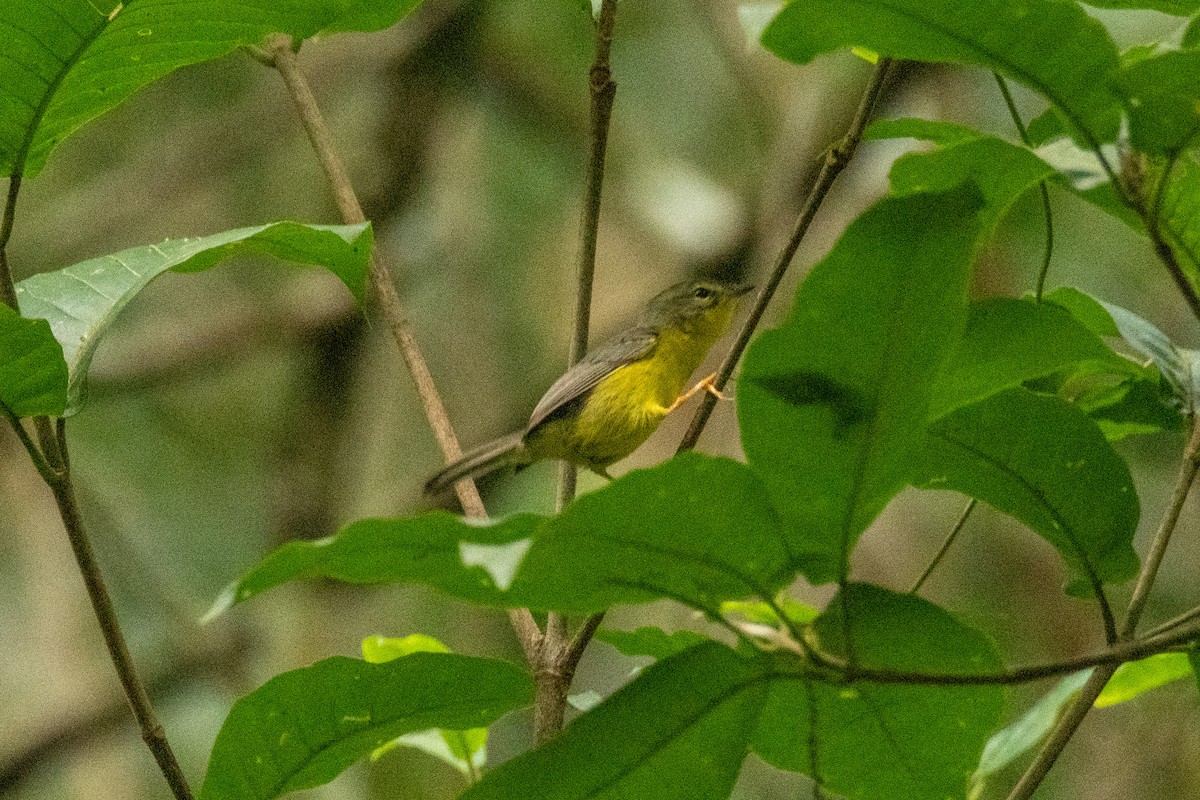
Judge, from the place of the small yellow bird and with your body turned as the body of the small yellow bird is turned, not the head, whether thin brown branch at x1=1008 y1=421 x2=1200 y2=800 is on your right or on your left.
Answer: on your right

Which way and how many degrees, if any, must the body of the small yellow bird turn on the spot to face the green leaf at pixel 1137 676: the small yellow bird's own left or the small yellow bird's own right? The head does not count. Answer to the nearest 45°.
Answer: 0° — it already faces it

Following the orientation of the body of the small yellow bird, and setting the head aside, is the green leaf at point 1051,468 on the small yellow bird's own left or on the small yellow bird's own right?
on the small yellow bird's own right

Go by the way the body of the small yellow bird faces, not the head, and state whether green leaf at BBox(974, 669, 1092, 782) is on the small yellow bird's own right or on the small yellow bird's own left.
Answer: on the small yellow bird's own right

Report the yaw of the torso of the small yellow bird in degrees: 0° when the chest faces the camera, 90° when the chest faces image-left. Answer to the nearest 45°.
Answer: approximately 270°
